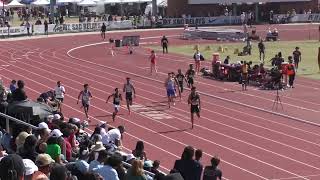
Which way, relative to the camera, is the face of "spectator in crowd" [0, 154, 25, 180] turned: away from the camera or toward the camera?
away from the camera

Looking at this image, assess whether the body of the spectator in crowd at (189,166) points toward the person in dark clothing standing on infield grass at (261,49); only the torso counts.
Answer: yes

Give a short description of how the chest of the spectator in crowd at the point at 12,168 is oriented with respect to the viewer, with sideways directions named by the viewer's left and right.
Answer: facing away from the viewer

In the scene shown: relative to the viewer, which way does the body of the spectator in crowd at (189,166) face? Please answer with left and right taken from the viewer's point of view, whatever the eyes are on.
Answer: facing away from the viewer

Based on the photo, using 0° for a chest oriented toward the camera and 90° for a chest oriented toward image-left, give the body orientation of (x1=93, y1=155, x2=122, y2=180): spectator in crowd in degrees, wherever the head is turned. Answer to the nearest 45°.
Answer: approximately 225°

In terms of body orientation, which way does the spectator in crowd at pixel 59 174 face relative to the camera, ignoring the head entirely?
away from the camera
